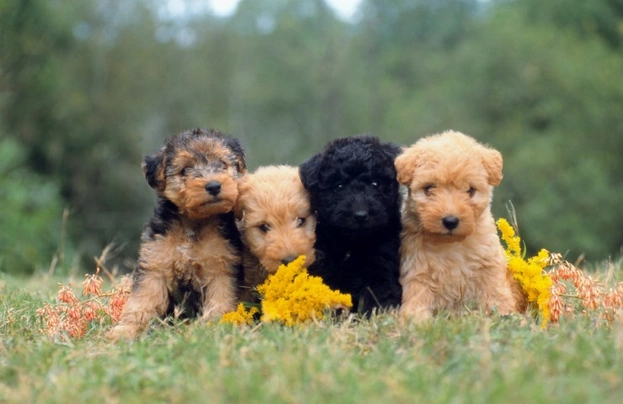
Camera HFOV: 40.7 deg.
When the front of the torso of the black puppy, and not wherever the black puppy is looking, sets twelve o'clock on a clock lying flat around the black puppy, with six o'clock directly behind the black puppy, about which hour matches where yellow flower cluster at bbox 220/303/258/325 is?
The yellow flower cluster is roughly at 2 o'clock from the black puppy.

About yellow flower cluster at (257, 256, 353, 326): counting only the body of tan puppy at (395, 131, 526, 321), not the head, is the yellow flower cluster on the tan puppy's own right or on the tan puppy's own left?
on the tan puppy's own right

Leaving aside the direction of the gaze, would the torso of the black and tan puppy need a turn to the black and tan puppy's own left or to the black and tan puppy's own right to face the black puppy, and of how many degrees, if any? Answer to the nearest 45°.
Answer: approximately 90° to the black and tan puppy's own left

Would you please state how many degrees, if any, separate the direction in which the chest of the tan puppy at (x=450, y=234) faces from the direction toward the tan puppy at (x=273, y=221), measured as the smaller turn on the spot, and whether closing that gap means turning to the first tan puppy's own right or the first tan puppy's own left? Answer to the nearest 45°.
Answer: approximately 90° to the first tan puppy's own right

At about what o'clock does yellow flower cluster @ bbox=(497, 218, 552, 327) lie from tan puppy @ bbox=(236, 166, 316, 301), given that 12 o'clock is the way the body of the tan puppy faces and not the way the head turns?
The yellow flower cluster is roughly at 9 o'clock from the tan puppy.

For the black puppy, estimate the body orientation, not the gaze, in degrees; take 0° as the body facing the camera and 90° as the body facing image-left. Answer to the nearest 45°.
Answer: approximately 0°

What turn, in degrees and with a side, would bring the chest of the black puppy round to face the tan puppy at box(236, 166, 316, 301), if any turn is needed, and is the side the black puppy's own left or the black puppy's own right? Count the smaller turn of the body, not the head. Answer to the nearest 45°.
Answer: approximately 90° to the black puppy's own right

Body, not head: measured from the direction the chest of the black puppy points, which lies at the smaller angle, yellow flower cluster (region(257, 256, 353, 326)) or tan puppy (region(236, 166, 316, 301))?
the yellow flower cluster

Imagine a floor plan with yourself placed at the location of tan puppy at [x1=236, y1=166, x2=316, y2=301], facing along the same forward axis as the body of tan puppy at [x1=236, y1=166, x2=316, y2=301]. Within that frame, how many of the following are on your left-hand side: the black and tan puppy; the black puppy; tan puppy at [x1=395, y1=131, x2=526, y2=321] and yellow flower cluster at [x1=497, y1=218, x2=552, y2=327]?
3

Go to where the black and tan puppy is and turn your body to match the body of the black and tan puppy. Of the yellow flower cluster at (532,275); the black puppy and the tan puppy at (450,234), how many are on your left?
3
